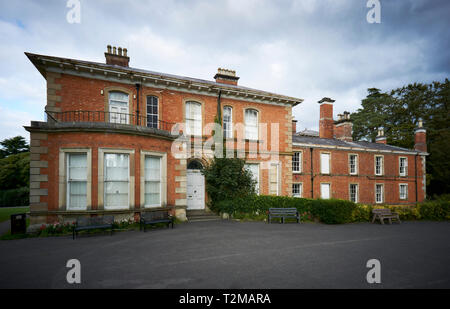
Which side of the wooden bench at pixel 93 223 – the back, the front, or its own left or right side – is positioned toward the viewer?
front

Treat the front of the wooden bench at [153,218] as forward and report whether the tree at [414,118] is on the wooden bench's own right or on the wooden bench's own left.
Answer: on the wooden bench's own left

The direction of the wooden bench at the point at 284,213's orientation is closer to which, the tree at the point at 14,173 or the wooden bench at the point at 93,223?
the wooden bench

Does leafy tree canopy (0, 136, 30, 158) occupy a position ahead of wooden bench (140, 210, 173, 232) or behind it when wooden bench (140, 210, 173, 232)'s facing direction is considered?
behind

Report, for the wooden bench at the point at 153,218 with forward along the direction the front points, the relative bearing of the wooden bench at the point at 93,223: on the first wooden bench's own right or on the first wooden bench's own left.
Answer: on the first wooden bench's own right

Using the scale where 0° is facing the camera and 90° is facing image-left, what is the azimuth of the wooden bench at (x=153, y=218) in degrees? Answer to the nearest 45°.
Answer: approximately 315°

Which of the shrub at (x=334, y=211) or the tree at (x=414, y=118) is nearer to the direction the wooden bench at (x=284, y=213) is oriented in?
the shrub

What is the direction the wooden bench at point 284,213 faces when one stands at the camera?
facing the viewer

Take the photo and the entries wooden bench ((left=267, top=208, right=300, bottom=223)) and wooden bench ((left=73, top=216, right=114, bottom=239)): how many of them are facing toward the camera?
2
